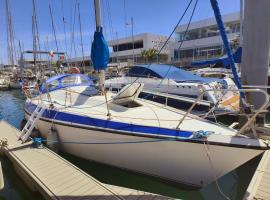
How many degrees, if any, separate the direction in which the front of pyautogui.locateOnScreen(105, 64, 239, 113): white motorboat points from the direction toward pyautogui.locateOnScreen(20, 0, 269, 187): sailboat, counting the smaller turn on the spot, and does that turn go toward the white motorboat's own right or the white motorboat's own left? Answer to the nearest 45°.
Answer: approximately 135° to the white motorboat's own left

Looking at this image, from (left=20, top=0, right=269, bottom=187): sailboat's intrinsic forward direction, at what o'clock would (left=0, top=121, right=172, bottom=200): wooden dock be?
The wooden dock is roughly at 4 o'clock from the sailboat.

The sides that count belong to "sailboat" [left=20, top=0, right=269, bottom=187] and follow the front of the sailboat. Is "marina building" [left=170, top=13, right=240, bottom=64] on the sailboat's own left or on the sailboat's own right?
on the sailboat's own left

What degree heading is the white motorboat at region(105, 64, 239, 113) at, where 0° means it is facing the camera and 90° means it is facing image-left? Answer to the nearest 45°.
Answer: approximately 135°

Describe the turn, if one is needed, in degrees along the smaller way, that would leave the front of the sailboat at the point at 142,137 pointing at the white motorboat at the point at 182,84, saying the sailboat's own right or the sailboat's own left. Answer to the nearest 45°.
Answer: approximately 135° to the sailboat's own left

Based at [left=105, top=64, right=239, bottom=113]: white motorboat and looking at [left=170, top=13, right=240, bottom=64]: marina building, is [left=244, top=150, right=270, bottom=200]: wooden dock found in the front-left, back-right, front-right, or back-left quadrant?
back-right

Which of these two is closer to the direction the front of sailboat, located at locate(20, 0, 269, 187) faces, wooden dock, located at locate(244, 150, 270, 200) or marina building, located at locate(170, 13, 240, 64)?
the wooden dock

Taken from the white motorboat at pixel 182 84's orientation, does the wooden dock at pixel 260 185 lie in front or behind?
behind

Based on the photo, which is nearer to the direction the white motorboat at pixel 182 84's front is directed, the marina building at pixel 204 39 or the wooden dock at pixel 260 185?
the marina building

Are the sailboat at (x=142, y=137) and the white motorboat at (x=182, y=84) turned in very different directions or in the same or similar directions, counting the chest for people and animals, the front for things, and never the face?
very different directions

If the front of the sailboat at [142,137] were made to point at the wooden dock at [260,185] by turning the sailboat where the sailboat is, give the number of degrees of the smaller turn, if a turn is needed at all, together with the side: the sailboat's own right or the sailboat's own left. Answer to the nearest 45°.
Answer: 0° — it already faces it

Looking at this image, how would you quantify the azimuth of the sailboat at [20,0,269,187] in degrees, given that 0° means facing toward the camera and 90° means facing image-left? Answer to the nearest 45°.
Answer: approximately 315°
